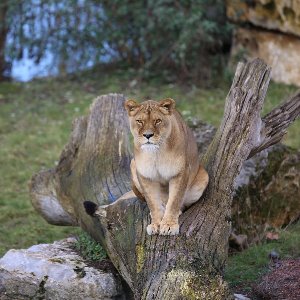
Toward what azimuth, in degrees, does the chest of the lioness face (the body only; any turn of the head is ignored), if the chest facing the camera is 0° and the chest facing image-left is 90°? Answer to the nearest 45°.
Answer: approximately 0°

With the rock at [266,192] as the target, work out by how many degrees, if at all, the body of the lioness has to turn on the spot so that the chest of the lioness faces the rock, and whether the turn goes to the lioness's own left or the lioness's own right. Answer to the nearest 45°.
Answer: approximately 135° to the lioness's own left
